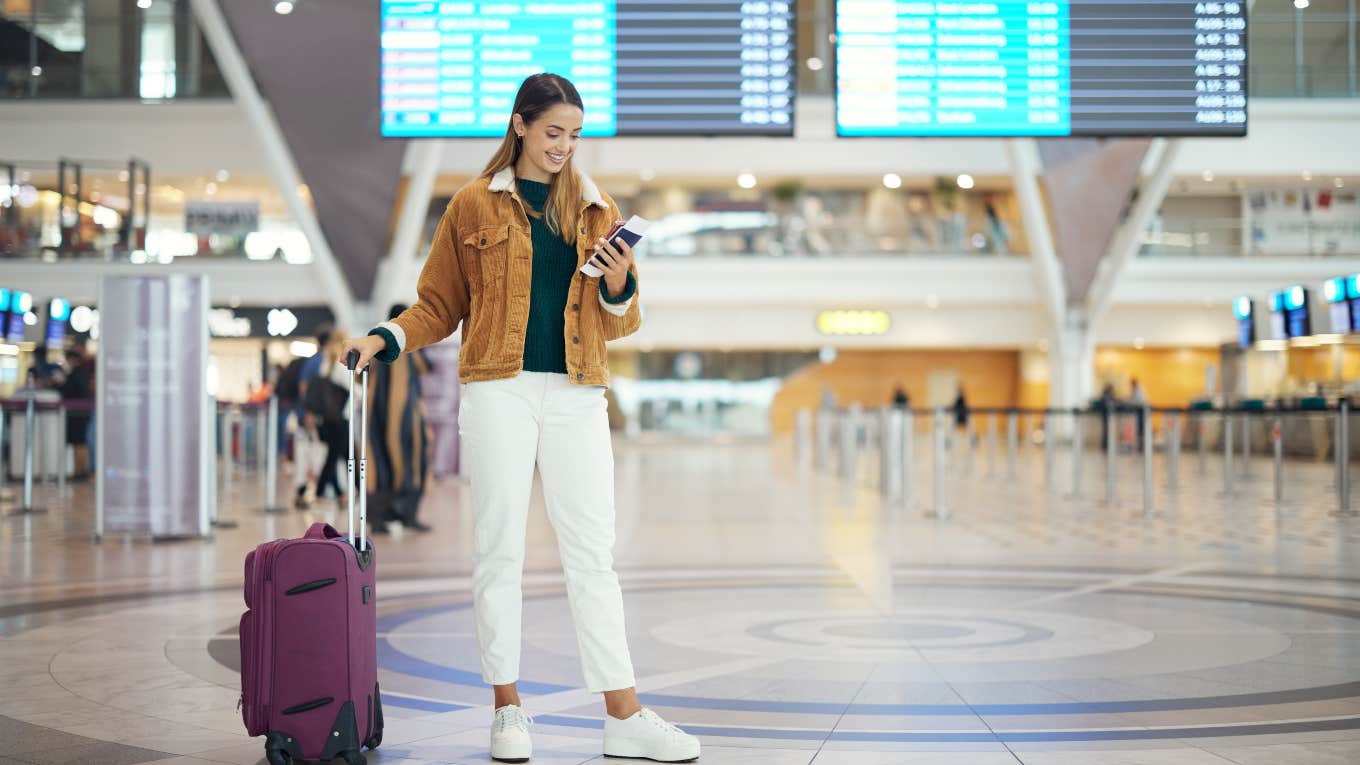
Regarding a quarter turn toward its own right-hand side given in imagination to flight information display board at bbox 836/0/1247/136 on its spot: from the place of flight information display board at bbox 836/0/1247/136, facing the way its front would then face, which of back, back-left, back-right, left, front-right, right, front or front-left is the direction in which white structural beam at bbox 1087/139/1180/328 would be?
right

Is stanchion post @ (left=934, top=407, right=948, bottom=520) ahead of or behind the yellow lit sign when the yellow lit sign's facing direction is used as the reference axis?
ahead

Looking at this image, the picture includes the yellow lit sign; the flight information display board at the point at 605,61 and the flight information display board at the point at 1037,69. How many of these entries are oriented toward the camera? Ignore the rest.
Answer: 3

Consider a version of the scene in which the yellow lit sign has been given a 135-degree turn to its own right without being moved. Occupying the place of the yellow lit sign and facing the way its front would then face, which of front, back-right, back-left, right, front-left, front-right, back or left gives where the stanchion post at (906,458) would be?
back-left

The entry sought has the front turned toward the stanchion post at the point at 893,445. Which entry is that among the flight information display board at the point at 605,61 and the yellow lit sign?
the yellow lit sign

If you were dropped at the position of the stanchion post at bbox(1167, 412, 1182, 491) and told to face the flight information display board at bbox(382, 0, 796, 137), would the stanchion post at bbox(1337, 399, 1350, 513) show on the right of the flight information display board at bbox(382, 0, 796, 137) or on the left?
left

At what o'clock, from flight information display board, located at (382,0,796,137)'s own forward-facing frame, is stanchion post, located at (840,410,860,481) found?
The stanchion post is roughly at 7 o'clock from the flight information display board.

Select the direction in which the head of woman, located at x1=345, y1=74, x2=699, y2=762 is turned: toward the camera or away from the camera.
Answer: toward the camera

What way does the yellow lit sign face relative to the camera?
toward the camera

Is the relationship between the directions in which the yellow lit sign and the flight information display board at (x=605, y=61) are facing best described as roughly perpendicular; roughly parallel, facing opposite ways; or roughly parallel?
roughly parallel

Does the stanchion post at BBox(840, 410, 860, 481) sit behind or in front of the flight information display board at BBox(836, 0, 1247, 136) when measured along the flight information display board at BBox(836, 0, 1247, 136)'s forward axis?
behind

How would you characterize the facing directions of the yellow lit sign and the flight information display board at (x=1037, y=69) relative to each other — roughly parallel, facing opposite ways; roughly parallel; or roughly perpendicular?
roughly parallel

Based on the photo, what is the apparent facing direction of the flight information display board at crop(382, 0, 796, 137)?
toward the camera

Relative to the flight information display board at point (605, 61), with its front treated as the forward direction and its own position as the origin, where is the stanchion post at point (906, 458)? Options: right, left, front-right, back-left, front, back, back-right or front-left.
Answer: front-left

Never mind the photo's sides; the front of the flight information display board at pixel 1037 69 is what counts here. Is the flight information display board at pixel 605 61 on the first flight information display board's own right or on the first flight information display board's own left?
on the first flight information display board's own right

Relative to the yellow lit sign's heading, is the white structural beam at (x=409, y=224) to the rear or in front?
in front

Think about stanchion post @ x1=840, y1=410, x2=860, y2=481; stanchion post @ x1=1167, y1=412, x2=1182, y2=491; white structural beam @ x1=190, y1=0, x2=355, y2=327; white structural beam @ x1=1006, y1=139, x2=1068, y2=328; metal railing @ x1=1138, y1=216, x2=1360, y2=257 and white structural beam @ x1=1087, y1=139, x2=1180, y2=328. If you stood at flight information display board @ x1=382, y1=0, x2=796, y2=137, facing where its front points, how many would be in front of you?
0
